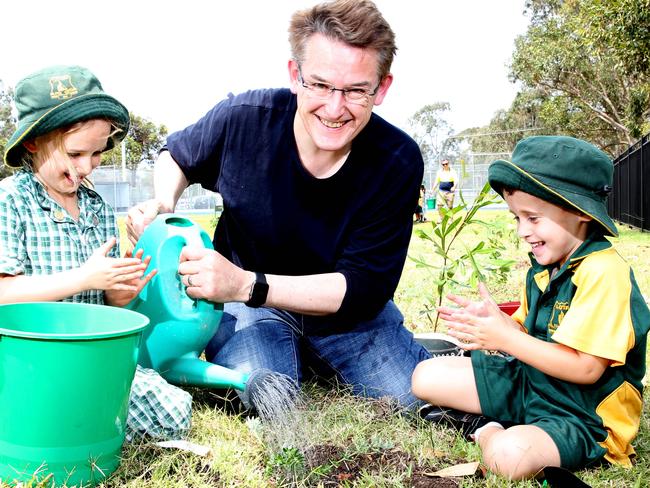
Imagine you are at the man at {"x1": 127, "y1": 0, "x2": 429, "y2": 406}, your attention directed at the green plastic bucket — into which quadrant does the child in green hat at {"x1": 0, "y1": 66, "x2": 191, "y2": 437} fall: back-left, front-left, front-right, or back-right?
front-right

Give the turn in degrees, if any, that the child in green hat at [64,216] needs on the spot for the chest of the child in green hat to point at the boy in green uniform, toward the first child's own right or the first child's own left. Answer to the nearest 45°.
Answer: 0° — they already face them

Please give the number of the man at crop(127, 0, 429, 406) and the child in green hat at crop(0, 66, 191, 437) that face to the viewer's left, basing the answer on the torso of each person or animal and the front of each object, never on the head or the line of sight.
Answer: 0

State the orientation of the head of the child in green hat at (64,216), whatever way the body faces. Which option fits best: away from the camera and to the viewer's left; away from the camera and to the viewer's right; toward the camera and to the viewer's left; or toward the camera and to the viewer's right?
toward the camera and to the viewer's right

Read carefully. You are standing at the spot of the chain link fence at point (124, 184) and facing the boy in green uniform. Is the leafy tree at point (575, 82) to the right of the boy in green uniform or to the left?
left

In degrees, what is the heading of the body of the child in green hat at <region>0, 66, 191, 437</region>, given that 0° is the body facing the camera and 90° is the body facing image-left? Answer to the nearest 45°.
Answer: approximately 315°

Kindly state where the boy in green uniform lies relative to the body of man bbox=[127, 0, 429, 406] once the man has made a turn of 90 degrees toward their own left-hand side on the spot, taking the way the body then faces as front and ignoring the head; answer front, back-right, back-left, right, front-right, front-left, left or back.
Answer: front-right

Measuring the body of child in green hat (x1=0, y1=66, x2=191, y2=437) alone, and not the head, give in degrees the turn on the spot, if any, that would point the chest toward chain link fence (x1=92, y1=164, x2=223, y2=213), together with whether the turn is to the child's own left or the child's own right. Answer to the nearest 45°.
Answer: approximately 135° to the child's own left

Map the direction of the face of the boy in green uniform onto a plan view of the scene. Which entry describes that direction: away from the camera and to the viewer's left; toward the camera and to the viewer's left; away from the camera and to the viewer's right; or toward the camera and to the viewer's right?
toward the camera and to the viewer's left

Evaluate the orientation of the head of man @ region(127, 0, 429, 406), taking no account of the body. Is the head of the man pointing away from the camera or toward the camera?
toward the camera

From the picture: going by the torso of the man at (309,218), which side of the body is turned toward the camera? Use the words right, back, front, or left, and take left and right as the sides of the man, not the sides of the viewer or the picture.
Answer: front

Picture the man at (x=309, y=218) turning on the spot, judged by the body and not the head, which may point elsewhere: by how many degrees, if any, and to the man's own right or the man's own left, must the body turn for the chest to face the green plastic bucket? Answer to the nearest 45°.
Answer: approximately 45° to the man's own right

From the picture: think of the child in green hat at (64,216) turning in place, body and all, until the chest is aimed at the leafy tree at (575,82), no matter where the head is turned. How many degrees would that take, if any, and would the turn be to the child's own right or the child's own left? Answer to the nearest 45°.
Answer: approximately 90° to the child's own left

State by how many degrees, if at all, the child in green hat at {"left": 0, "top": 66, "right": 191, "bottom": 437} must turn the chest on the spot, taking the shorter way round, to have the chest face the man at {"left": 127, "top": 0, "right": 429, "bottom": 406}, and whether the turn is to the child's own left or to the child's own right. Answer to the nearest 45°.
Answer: approximately 45° to the child's own left
